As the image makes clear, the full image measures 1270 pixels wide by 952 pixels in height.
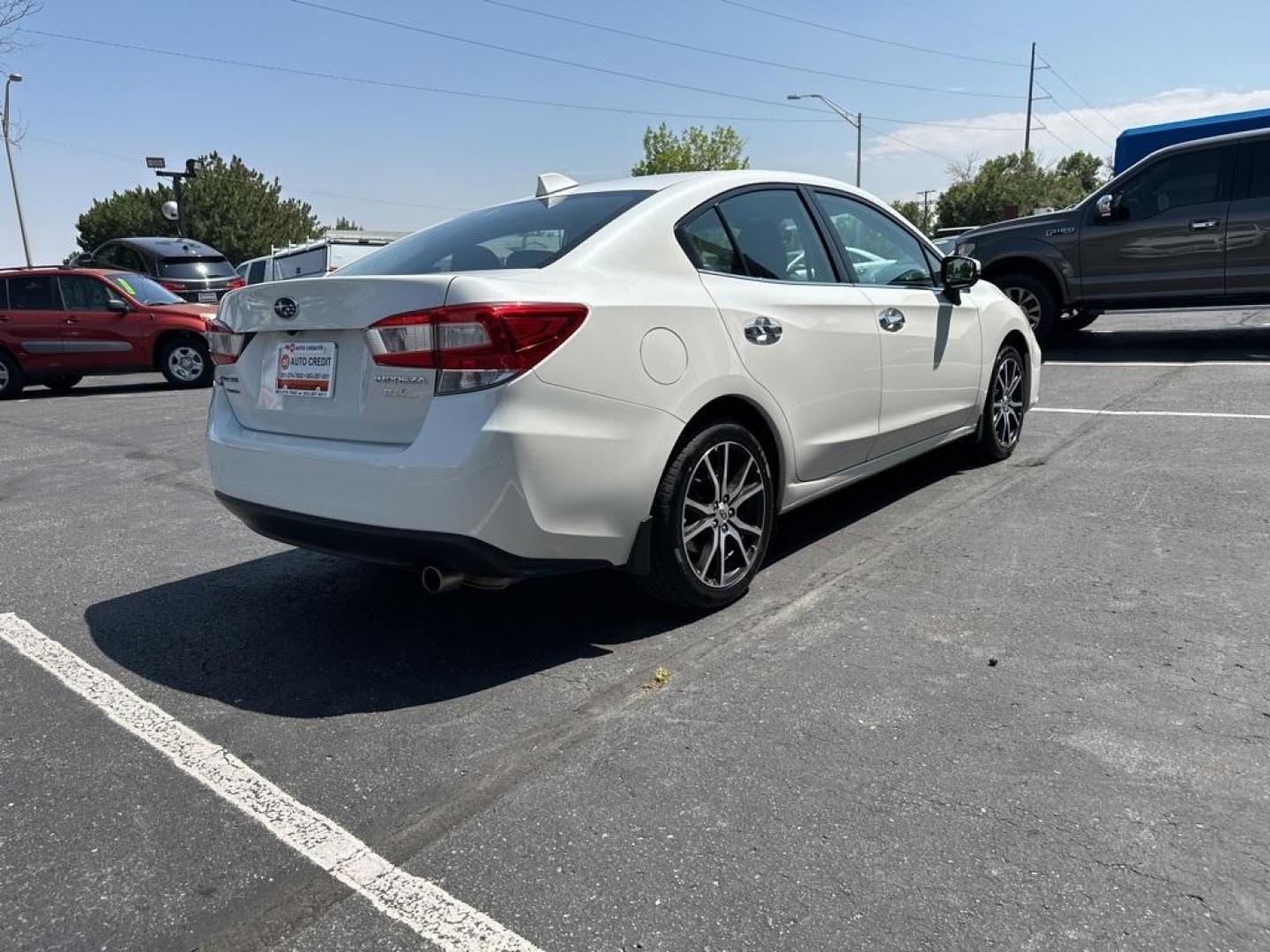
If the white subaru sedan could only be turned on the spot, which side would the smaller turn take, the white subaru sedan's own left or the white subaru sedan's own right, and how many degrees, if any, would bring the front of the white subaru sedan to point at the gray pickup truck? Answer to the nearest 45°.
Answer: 0° — it already faces it

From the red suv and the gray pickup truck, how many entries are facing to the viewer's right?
1

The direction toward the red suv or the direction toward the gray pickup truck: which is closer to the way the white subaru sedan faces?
the gray pickup truck

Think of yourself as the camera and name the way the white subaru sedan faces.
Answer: facing away from the viewer and to the right of the viewer

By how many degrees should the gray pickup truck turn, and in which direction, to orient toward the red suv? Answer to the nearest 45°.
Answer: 0° — it already faces it

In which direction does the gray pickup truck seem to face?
to the viewer's left

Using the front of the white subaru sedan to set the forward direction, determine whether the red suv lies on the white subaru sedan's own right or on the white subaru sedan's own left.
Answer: on the white subaru sedan's own left

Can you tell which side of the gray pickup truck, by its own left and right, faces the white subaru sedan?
left

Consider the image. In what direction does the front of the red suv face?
to the viewer's right
